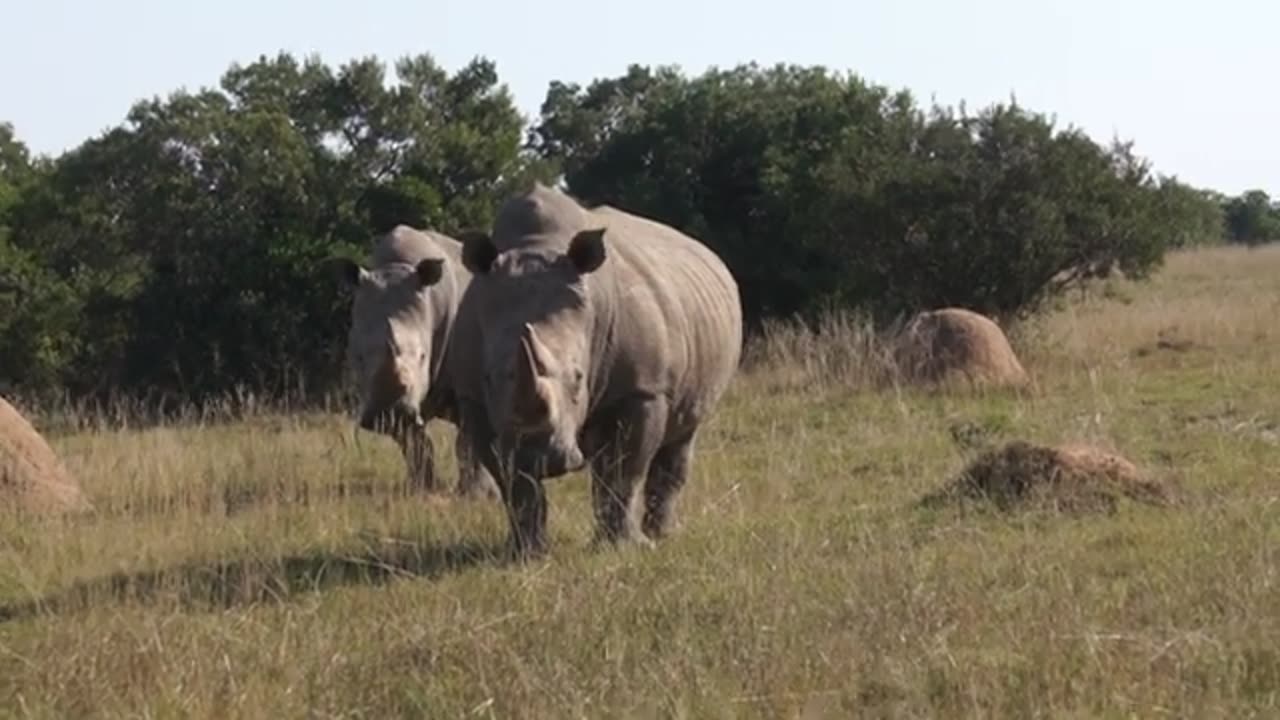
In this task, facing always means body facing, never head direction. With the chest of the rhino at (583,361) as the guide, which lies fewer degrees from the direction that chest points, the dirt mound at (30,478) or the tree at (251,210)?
the dirt mound

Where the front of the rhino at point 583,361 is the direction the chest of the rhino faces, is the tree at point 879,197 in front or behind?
behind

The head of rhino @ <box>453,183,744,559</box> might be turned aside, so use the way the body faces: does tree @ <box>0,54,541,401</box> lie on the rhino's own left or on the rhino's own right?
on the rhino's own right

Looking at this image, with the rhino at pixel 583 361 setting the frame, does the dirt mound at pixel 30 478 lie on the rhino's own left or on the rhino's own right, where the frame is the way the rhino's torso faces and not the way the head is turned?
on the rhino's own right

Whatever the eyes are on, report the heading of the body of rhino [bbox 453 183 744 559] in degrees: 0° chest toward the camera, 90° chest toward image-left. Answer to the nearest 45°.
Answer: approximately 45°
